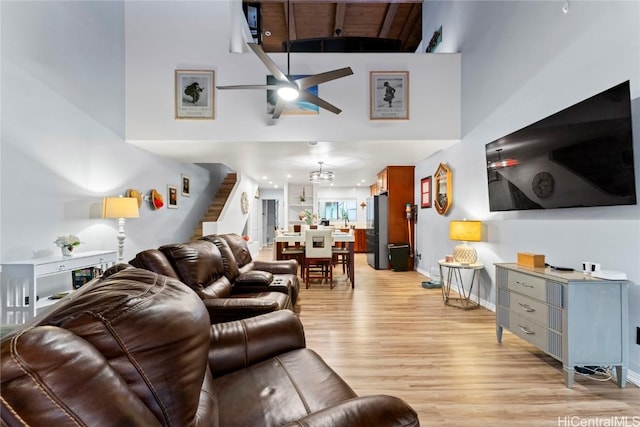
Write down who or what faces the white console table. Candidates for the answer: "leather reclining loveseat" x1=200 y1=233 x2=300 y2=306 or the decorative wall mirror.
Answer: the decorative wall mirror

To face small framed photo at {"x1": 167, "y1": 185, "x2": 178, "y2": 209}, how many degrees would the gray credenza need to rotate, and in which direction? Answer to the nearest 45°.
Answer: approximately 45° to its right

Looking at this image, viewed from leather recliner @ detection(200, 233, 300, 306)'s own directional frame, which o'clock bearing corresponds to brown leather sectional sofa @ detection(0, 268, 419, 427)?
The brown leather sectional sofa is roughly at 3 o'clock from the leather recliner.

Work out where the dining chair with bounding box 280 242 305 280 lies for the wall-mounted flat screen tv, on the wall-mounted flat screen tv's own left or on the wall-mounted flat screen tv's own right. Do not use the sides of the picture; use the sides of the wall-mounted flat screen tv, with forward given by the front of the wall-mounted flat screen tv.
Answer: on the wall-mounted flat screen tv's own right

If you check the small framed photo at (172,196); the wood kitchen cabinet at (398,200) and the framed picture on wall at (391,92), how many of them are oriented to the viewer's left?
1

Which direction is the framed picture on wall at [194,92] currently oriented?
toward the camera

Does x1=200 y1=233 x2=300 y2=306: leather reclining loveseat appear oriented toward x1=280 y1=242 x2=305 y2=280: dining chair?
no

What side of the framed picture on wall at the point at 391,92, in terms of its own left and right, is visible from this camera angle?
front

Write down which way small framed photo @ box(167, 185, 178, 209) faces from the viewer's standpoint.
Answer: facing the viewer and to the right of the viewer

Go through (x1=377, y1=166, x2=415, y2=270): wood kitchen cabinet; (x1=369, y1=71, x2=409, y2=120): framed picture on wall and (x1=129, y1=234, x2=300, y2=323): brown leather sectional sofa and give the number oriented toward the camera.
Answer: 1

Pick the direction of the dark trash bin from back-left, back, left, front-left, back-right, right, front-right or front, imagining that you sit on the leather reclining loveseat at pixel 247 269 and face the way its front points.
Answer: front-left

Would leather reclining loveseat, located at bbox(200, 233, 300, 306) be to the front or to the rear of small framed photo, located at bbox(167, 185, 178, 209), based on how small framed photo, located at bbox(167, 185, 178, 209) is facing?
to the front

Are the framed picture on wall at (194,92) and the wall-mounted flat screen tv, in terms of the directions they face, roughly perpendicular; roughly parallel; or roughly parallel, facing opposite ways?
roughly perpendicular

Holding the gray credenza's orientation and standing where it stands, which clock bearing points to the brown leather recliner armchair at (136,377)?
The brown leather recliner armchair is roughly at 11 o'clock from the gray credenza.

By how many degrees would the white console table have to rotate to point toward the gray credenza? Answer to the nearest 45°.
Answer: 0° — it already faces it

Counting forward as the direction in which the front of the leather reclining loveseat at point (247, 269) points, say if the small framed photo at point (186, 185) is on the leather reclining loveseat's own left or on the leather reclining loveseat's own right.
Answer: on the leather reclining loveseat's own left

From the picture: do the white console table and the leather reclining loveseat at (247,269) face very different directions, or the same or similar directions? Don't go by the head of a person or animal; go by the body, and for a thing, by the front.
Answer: same or similar directions
